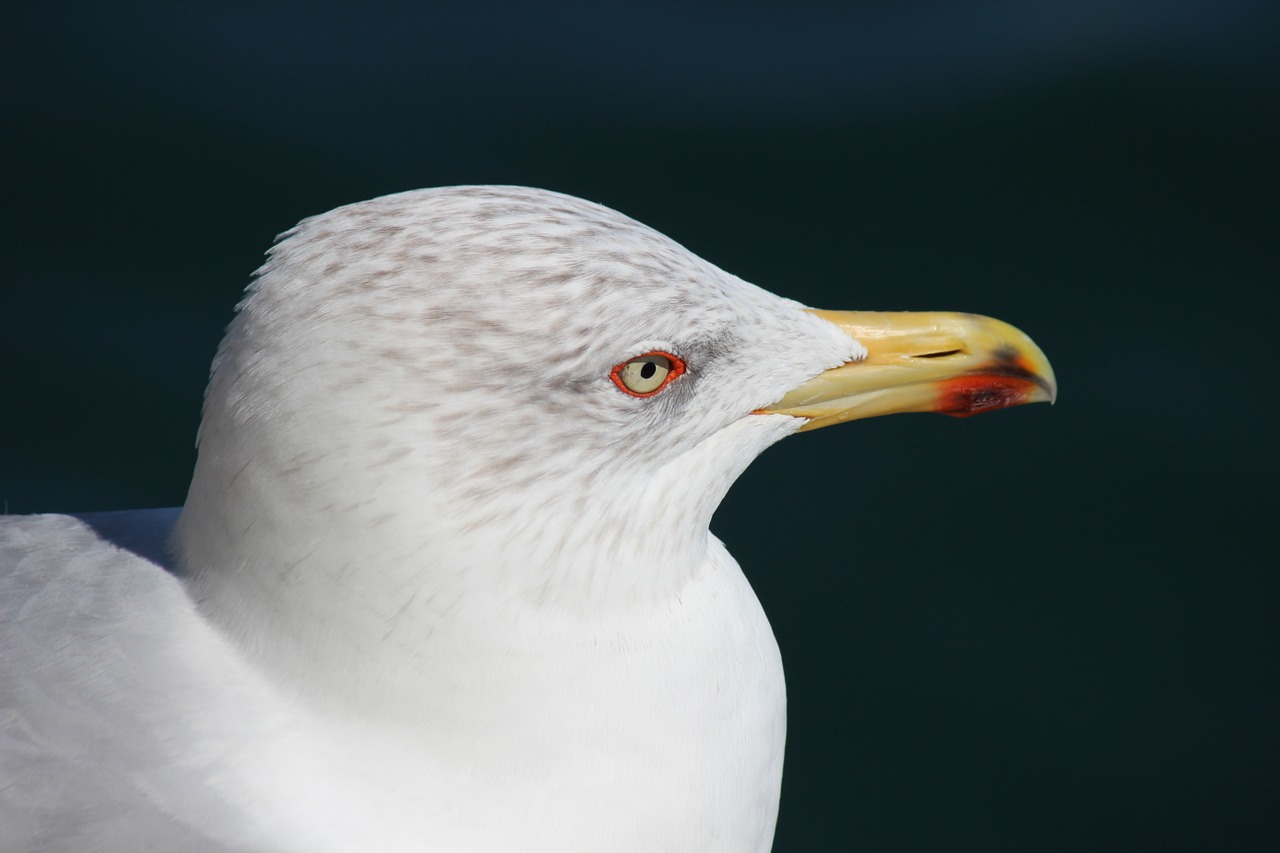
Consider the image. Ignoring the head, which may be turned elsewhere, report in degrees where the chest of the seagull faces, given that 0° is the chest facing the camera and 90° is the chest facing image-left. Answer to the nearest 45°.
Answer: approximately 270°
